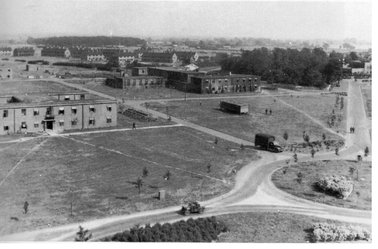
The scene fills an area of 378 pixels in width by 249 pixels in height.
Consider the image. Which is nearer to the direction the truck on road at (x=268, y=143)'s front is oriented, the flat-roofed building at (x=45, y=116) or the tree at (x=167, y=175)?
the tree

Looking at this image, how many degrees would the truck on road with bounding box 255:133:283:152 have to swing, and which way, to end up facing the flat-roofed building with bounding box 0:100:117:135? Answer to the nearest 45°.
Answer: approximately 135° to its right

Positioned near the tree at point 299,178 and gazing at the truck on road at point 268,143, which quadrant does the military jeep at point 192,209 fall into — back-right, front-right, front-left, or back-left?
back-left

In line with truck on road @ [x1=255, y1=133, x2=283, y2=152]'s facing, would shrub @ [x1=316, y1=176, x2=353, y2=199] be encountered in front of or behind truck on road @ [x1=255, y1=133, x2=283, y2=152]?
in front

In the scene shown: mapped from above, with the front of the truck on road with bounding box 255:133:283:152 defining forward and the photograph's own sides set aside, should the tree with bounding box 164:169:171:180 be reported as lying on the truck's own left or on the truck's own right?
on the truck's own right

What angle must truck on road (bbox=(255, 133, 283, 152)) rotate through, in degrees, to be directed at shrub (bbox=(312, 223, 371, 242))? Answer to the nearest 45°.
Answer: approximately 45° to its right

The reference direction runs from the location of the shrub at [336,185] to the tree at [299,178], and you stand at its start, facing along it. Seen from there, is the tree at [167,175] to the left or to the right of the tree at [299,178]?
left

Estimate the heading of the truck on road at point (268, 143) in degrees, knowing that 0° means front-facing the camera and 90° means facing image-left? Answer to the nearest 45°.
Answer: approximately 315°

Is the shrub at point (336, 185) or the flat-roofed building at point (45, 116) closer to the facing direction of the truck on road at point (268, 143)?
the shrub

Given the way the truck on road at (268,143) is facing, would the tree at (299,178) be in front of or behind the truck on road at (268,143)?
in front
